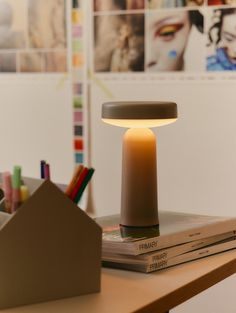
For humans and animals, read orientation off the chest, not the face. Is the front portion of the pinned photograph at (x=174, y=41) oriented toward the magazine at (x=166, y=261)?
yes

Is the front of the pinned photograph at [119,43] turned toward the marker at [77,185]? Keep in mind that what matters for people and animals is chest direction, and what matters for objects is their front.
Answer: yes

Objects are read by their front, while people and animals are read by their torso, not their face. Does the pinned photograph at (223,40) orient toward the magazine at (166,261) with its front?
yes

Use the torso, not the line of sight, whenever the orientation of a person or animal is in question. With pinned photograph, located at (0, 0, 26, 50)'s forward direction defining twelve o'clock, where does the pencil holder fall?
The pencil holder is roughly at 12 o'clock from the pinned photograph.
